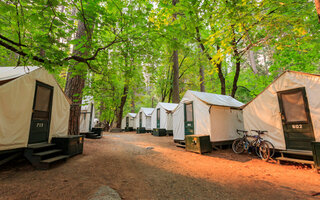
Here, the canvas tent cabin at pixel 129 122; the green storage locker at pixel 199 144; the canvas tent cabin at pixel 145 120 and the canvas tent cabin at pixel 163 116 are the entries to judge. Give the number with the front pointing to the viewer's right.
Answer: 0

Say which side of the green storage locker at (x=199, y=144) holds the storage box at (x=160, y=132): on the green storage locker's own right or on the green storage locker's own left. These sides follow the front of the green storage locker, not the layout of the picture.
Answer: on the green storage locker's own right

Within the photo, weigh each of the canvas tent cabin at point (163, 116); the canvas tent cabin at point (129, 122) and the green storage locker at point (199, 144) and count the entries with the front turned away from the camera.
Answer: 0

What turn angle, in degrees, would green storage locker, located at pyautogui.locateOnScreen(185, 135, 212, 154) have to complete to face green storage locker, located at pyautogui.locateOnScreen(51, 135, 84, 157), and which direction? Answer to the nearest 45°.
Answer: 0° — it already faces it

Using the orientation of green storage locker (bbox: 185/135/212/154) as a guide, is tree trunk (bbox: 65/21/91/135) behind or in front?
in front

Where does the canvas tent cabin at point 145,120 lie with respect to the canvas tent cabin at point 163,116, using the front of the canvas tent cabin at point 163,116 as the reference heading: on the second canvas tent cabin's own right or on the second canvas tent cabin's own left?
on the second canvas tent cabin's own right

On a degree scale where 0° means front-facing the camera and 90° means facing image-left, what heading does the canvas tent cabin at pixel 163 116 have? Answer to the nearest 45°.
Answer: approximately 45°

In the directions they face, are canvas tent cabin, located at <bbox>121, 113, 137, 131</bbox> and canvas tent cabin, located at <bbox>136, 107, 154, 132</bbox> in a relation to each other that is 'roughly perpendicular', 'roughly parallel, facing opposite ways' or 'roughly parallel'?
roughly parallel

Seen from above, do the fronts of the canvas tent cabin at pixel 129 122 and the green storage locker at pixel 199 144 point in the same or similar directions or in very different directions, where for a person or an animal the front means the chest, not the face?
same or similar directions

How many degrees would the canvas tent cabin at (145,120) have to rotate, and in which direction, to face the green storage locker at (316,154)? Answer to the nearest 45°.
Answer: approximately 45° to its left

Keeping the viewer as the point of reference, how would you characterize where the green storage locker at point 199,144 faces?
facing the viewer and to the left of the viewer
